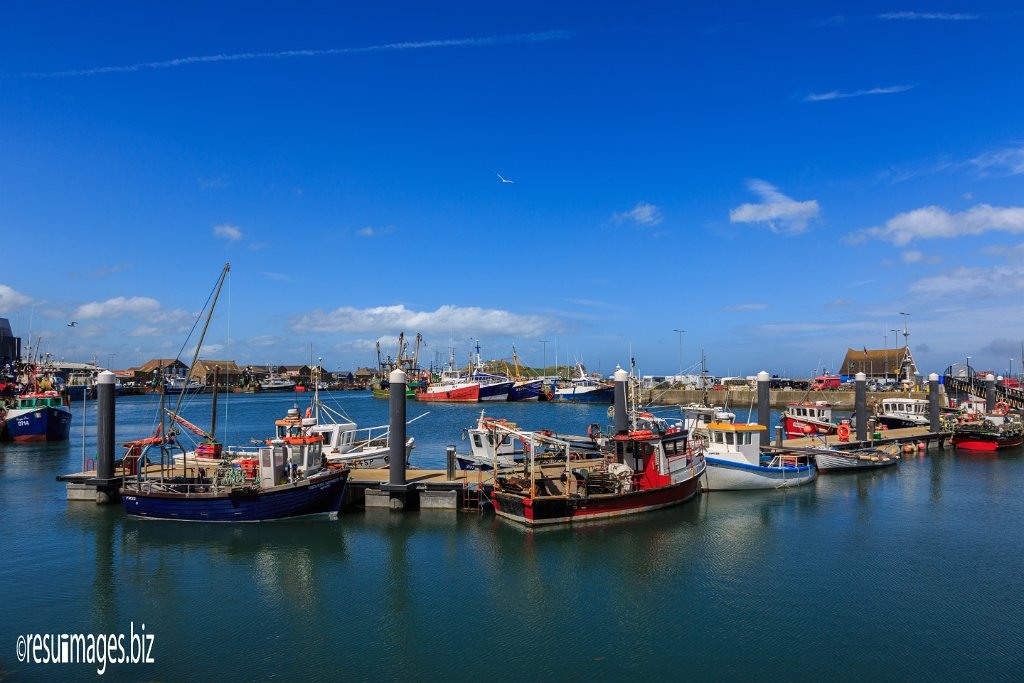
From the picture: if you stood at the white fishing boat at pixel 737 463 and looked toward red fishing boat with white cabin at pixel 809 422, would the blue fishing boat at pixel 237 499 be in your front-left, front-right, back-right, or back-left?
back-left

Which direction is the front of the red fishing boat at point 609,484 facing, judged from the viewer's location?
facing away from the viewer and to the right of the viewer

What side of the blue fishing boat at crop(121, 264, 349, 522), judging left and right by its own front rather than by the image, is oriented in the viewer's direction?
right

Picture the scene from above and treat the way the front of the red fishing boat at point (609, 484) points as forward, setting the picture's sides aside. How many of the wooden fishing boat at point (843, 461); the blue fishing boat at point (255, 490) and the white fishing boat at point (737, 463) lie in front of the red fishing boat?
2

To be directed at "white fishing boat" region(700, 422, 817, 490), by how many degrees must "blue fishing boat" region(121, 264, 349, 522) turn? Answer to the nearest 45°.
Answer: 0° — it already faces it
